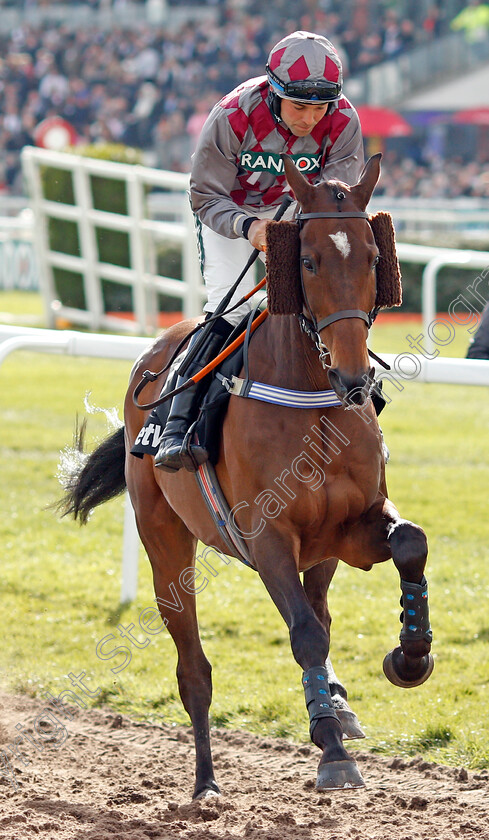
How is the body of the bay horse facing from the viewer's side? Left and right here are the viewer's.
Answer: facing the viewer and to the right of the viewer
